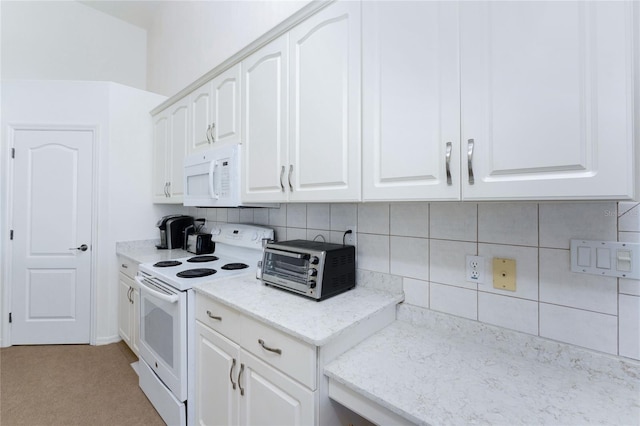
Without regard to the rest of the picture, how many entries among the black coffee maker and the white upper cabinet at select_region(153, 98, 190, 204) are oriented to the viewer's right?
0

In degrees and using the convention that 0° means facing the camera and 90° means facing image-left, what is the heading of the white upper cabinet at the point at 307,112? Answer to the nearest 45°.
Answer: approximately 45°

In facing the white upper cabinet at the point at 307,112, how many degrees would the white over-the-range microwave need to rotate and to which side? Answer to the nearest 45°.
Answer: approximately 90° to its left

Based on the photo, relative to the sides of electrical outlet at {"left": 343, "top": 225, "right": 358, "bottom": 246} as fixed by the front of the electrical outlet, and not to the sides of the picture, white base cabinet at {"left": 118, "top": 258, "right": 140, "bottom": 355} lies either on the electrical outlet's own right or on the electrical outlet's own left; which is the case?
on the electrical outlet's own right

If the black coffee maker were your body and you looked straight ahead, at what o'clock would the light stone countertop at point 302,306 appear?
The light stone countertop is roughly at 10 o'clock from the black coffee maker.

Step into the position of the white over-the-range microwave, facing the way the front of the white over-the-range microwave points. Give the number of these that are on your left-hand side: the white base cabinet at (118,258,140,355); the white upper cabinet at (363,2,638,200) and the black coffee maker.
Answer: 1

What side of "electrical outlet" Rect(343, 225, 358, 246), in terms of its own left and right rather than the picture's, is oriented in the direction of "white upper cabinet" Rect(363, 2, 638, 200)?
left

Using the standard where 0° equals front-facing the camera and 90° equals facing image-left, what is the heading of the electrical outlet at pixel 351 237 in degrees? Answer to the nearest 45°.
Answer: approximately 45°

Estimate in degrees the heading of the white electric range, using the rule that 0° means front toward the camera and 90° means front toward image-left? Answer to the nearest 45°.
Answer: approximately 45°

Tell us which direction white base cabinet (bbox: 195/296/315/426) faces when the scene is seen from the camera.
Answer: facing the viewer and to the left of the viewer

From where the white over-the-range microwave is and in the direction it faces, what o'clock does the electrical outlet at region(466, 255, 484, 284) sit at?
The electrical outlet is roughly at 9 o'clock from the white over-the-range microwave.

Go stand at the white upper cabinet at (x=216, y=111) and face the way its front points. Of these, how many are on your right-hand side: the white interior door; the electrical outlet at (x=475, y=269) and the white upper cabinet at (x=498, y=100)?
1
